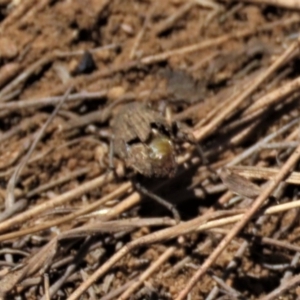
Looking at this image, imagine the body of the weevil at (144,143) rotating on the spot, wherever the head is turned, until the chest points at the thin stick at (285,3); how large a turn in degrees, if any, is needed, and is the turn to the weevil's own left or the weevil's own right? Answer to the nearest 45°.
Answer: approximately 90° to the weevil's own left

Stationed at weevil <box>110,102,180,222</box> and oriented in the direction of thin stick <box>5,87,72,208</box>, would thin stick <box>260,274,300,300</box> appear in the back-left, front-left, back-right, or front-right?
back-left

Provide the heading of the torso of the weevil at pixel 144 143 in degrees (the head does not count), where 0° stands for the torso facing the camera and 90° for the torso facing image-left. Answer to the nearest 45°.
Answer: approximately 315°

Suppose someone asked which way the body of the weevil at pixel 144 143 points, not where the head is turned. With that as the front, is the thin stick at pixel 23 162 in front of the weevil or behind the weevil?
behind

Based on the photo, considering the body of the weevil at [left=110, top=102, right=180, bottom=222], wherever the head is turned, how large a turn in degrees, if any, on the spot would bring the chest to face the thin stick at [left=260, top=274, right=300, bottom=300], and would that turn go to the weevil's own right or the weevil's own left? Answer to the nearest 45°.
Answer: approximately 45° to the weevil's own right

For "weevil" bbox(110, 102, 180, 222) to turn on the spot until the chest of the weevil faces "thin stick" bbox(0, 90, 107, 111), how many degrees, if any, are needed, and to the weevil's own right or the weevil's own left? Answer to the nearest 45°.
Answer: approximately 180°
